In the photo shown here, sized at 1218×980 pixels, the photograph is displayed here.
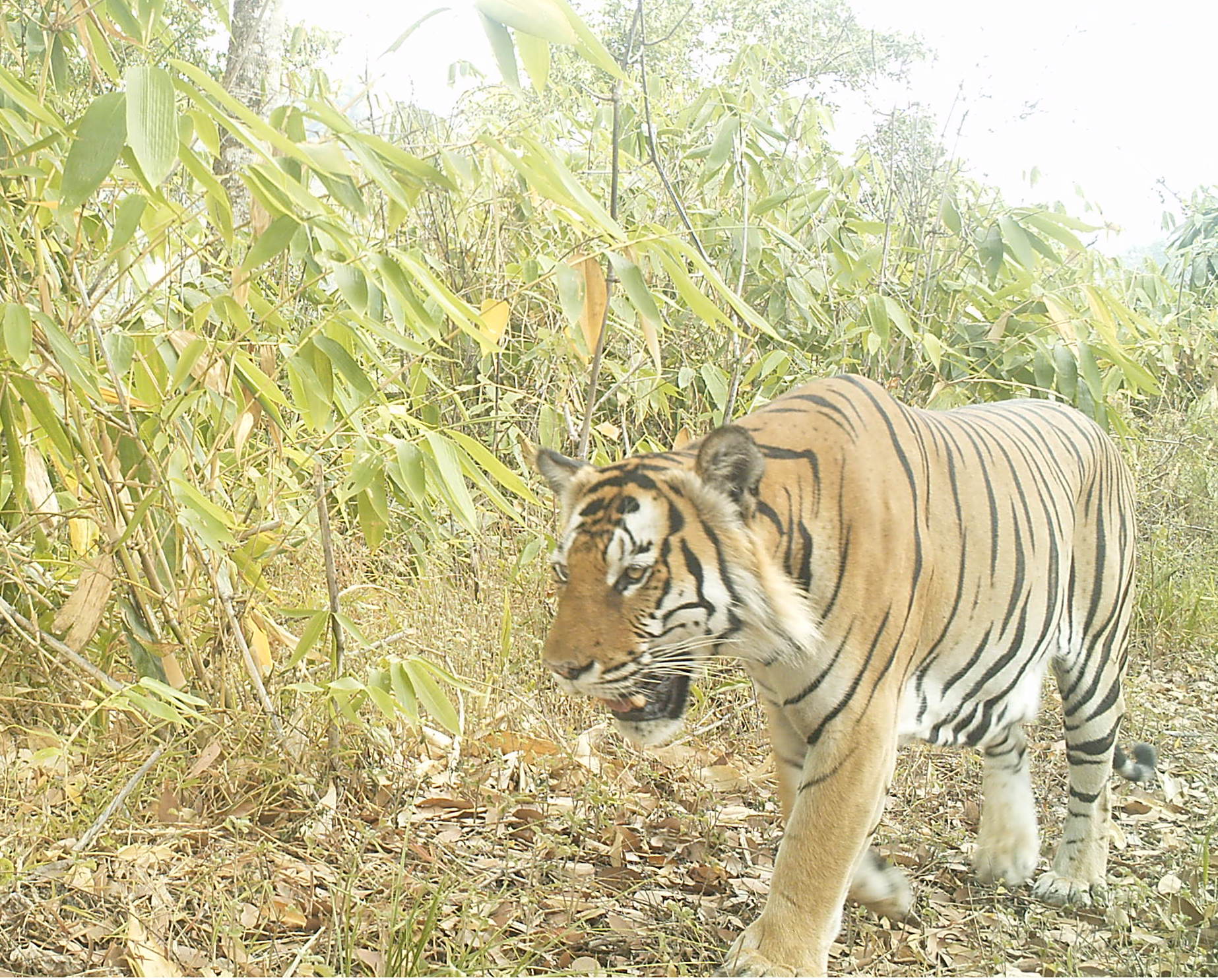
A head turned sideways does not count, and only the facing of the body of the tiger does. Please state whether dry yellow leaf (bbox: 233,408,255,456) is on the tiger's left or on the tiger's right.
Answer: on the tiger's right

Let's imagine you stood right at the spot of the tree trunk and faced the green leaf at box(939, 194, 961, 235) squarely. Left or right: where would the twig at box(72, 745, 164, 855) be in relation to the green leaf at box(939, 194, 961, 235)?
right

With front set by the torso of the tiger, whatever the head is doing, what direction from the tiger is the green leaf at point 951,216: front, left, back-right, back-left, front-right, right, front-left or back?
back-right

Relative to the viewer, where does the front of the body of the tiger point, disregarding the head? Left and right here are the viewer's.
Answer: facing the viewer and to the left of the viewer

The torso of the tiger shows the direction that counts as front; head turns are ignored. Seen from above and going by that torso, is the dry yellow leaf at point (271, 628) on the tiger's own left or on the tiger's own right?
on the tiger's own right

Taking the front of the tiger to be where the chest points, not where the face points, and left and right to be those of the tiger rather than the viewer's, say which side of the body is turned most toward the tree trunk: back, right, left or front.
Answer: right

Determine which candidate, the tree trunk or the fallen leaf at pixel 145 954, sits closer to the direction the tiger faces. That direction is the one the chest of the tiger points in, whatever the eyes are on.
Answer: the fallen leaf

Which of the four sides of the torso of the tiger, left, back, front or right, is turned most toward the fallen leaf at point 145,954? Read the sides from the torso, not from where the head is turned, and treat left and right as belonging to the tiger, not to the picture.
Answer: front
